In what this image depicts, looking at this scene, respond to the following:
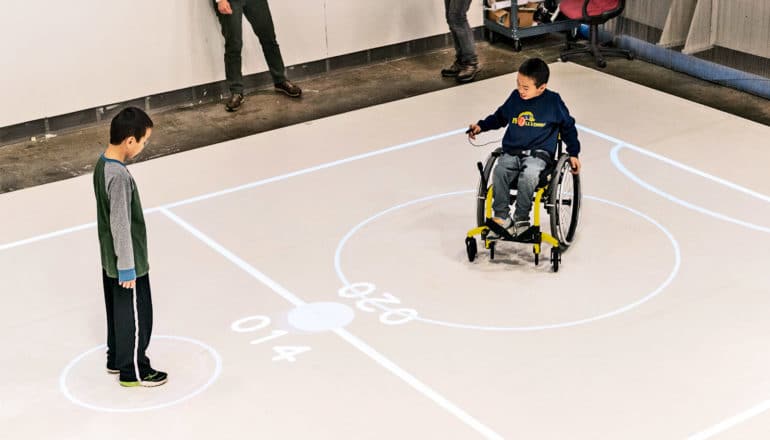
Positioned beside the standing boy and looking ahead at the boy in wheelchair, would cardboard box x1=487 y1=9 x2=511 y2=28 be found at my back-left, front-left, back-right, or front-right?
front-left

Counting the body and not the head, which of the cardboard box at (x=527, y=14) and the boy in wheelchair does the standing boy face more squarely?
the boy in wheelchair

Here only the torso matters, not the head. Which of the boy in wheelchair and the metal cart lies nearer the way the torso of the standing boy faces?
the boy in wheelchair

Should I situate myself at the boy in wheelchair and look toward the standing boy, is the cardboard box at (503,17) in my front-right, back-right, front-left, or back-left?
back-right

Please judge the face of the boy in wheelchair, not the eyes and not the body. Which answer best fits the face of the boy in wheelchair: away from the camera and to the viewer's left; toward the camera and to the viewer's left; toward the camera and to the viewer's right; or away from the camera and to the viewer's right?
toward the camera and to the viewer's left

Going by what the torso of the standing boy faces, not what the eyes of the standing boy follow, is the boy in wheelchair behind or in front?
in front

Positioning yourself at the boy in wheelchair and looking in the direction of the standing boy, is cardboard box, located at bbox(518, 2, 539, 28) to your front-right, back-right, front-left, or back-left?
back-right

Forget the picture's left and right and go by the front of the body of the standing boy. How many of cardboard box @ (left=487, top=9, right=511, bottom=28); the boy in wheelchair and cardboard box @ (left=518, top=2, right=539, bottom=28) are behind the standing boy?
0

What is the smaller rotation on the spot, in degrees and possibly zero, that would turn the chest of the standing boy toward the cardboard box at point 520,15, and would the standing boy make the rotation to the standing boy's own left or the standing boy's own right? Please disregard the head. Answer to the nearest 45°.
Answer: approximately 45° to the standing boy's own left

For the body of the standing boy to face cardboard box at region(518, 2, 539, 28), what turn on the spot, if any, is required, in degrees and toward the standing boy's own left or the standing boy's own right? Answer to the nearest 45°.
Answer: approximately 45° to the standing boy's own left

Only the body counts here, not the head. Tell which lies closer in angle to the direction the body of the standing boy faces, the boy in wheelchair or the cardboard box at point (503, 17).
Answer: the boy in wheelchair

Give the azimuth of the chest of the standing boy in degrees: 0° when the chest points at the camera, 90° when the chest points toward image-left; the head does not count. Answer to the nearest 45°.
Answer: approximately 270°

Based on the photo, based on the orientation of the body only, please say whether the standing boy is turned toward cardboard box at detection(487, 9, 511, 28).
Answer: no

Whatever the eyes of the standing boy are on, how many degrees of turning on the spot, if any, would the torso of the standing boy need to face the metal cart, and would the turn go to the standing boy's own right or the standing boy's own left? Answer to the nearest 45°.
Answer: approximately 45° to the standing boy's own left

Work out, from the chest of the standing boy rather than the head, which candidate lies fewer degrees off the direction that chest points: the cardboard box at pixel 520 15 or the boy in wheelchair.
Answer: the boy in wheelchair

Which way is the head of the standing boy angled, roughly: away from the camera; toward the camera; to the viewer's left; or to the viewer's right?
to the viewer's right

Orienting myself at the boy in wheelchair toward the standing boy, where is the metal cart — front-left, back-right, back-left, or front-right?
back-right
